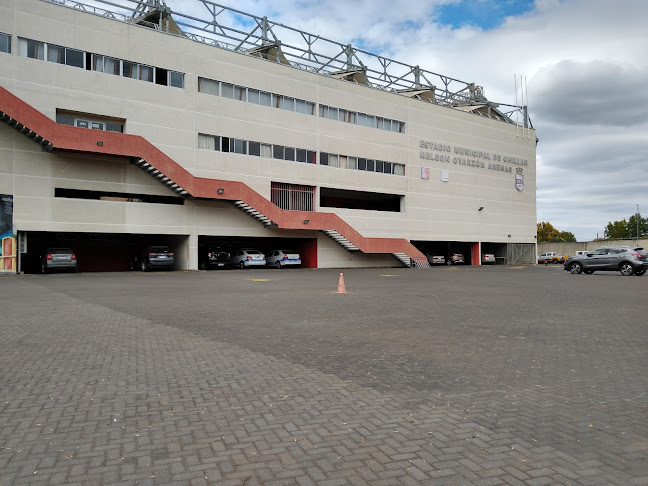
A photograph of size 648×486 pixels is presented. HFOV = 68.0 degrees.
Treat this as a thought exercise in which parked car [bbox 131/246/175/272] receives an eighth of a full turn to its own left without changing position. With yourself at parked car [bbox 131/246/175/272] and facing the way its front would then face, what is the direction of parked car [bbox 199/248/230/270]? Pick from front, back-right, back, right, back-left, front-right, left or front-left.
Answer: back-right

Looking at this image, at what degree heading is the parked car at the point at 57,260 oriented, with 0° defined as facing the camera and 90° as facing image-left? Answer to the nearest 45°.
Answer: approximately 180°

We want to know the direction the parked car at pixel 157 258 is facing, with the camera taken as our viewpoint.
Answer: facing away from the viewer and to the left of the viewer

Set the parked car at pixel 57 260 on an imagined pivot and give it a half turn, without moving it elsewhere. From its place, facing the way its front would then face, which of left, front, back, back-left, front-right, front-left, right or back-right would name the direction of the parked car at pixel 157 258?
left

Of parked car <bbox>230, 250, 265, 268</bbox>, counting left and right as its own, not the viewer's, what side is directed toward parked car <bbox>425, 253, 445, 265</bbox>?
right

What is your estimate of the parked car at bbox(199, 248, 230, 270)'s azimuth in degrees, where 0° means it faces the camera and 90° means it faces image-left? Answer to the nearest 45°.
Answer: approximately 135°

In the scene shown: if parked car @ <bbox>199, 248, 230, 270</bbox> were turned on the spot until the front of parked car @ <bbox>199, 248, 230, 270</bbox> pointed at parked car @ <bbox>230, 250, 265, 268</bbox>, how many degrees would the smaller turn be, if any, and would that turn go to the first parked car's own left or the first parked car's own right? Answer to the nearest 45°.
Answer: approximately 135° to the first parked car's own right

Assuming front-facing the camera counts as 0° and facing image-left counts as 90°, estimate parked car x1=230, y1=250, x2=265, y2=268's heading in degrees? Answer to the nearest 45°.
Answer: approximately 135°

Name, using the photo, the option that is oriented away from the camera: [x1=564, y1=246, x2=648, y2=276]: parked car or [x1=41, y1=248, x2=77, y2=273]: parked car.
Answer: [x1=41, y1=248, x2=77, y2=273]: parked car

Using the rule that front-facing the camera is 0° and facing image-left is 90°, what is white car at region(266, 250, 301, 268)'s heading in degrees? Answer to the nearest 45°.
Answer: approximately 135°

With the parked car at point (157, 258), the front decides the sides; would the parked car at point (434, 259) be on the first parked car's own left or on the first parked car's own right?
on the first parked car's own right
